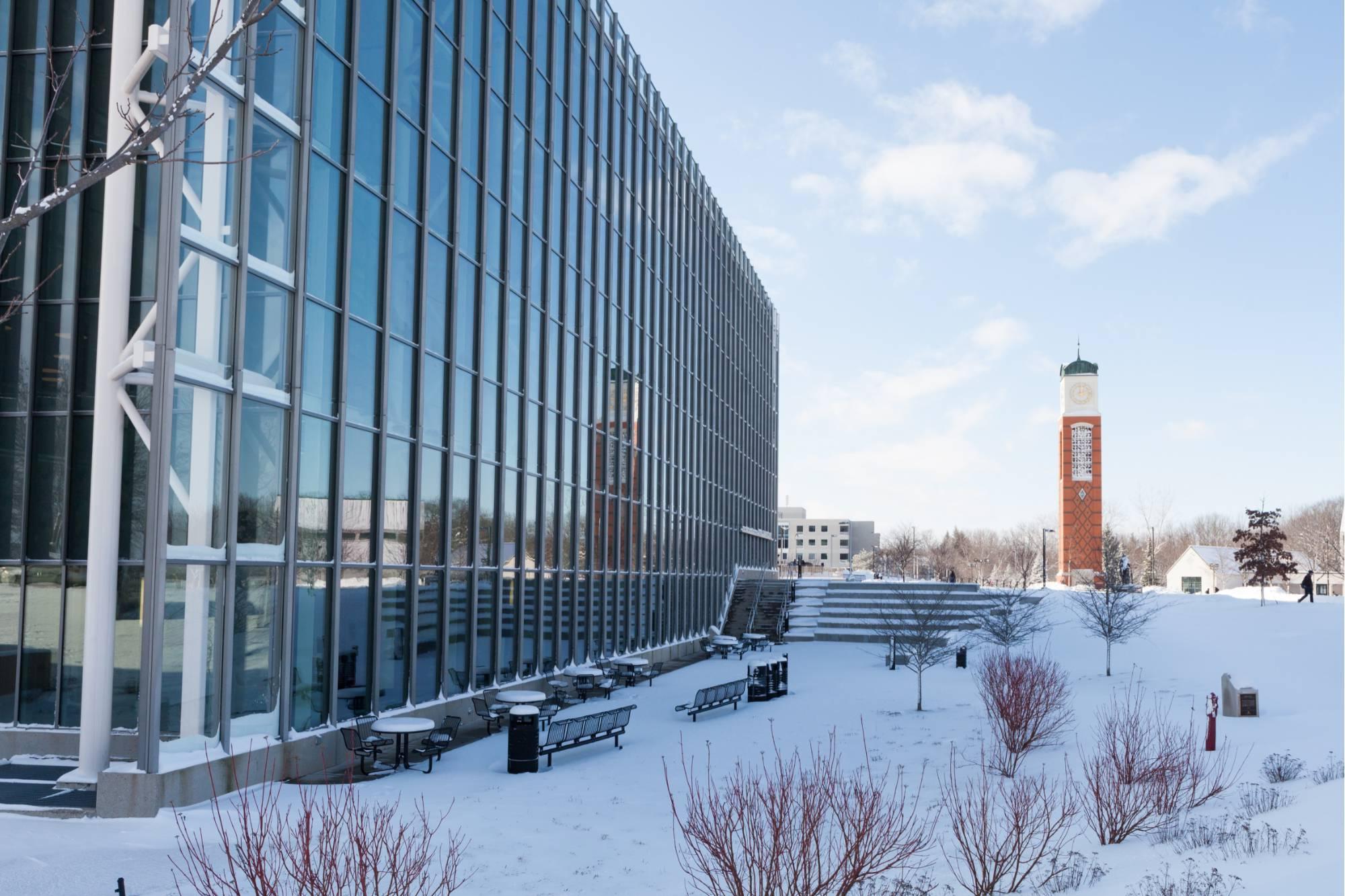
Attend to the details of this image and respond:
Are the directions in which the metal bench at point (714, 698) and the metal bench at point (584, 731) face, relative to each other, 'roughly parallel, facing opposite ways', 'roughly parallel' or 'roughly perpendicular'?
roughly parallel

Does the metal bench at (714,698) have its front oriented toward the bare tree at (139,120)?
no
